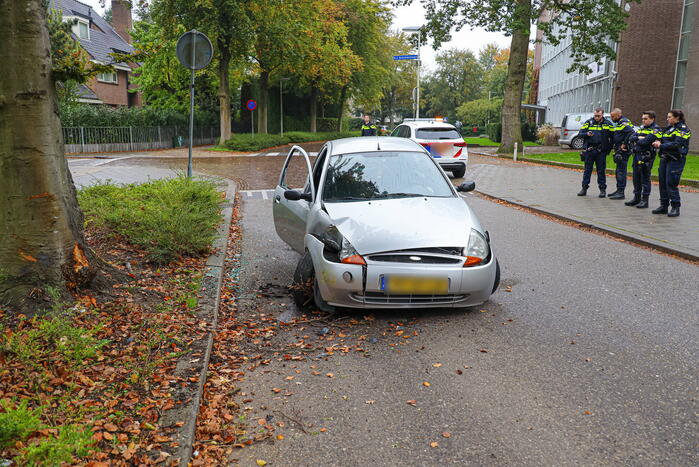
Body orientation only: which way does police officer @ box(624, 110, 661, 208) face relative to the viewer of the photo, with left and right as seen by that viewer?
facing the viewer and to the left of the viewer

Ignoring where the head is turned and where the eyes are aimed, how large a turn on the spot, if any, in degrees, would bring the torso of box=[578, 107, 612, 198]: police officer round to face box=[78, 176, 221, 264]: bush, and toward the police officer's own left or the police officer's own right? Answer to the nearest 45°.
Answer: approximately 45° to the police officer's own right

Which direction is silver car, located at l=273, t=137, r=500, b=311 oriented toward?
toward the camera

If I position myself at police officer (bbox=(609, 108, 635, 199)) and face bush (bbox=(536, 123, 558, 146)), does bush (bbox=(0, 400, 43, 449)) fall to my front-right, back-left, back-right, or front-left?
back-left

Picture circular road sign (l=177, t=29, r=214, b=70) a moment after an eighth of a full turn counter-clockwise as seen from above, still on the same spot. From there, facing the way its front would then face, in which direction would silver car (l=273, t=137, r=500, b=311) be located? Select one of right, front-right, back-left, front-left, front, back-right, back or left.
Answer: back-left

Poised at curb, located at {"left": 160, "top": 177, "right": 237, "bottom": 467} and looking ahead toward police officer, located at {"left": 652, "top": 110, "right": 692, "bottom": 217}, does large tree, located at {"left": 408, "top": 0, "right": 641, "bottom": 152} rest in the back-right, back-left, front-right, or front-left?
front-left

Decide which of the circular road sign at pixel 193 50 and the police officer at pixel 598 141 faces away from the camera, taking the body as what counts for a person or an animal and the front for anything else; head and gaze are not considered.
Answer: the circular road sign

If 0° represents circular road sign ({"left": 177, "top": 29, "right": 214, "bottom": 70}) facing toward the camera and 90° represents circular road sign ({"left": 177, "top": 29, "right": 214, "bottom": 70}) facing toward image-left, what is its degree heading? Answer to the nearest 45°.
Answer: approximately 180°

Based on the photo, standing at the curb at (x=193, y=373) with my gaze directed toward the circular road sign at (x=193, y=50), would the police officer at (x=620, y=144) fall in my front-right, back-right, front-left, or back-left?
front-right

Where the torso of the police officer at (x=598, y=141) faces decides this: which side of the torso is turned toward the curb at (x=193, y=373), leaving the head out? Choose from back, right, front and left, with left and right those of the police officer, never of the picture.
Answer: front

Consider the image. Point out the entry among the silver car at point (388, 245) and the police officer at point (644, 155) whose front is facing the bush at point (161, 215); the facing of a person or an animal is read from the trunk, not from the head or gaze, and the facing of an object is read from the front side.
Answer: the police officer

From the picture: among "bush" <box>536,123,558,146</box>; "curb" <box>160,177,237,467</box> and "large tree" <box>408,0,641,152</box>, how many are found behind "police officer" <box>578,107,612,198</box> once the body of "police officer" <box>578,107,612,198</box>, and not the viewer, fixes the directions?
2

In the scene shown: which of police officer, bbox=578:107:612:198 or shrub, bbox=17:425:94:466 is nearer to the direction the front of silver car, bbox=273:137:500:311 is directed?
the shrub

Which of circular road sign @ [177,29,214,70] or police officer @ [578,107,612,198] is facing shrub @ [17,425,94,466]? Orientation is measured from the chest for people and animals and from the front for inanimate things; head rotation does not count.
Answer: the police officer

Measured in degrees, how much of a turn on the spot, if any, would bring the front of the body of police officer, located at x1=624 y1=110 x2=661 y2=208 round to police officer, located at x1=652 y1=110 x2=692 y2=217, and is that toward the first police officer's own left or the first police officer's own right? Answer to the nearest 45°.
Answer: approximately 90° to the first police officer's own left

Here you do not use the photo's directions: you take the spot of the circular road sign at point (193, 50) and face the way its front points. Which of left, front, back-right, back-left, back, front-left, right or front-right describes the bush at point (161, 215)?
back

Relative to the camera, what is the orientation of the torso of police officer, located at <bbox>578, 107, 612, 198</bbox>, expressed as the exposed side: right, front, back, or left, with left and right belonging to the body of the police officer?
front

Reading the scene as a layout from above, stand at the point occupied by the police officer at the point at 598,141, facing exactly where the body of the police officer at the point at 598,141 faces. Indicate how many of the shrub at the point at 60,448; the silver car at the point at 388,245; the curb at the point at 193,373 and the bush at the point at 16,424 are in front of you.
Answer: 4

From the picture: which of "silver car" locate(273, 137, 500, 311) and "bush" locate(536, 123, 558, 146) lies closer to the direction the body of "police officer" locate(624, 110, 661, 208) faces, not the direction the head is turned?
the silver car
